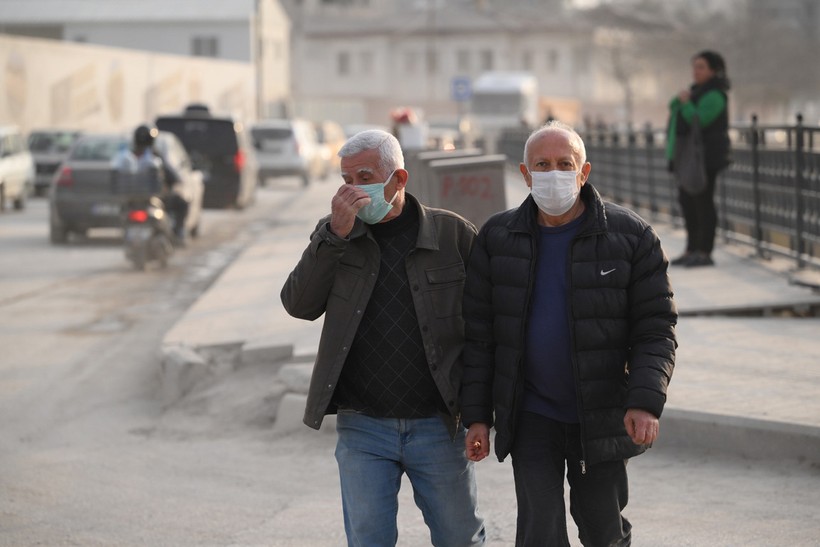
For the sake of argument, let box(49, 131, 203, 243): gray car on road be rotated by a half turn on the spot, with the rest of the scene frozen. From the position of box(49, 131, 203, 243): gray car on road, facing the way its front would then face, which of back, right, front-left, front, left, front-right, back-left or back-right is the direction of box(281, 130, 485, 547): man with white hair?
front

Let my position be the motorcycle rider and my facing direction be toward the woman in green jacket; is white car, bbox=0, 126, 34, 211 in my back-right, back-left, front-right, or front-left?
back-left

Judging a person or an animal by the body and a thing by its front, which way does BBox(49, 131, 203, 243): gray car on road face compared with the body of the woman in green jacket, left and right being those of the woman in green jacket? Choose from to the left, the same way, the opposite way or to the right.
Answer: to the right

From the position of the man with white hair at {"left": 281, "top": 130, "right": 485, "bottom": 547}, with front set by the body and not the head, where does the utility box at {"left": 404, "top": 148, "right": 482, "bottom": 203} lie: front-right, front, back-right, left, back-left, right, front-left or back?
back

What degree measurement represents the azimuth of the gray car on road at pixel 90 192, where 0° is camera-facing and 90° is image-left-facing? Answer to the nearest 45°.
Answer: approximately 180°

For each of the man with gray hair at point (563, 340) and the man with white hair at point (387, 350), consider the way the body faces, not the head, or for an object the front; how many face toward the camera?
2

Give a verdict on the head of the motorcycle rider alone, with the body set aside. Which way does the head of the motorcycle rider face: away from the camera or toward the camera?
away from the camera

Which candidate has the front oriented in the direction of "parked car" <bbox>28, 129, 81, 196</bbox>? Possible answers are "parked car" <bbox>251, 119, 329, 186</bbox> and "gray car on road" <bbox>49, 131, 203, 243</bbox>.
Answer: "gray car on road" <bbox>49, 131, 203, 243</bbox>

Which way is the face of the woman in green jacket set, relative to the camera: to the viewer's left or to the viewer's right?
to the viewer's left

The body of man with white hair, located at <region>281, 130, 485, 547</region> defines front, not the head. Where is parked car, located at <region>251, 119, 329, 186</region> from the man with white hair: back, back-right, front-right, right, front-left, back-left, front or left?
back
